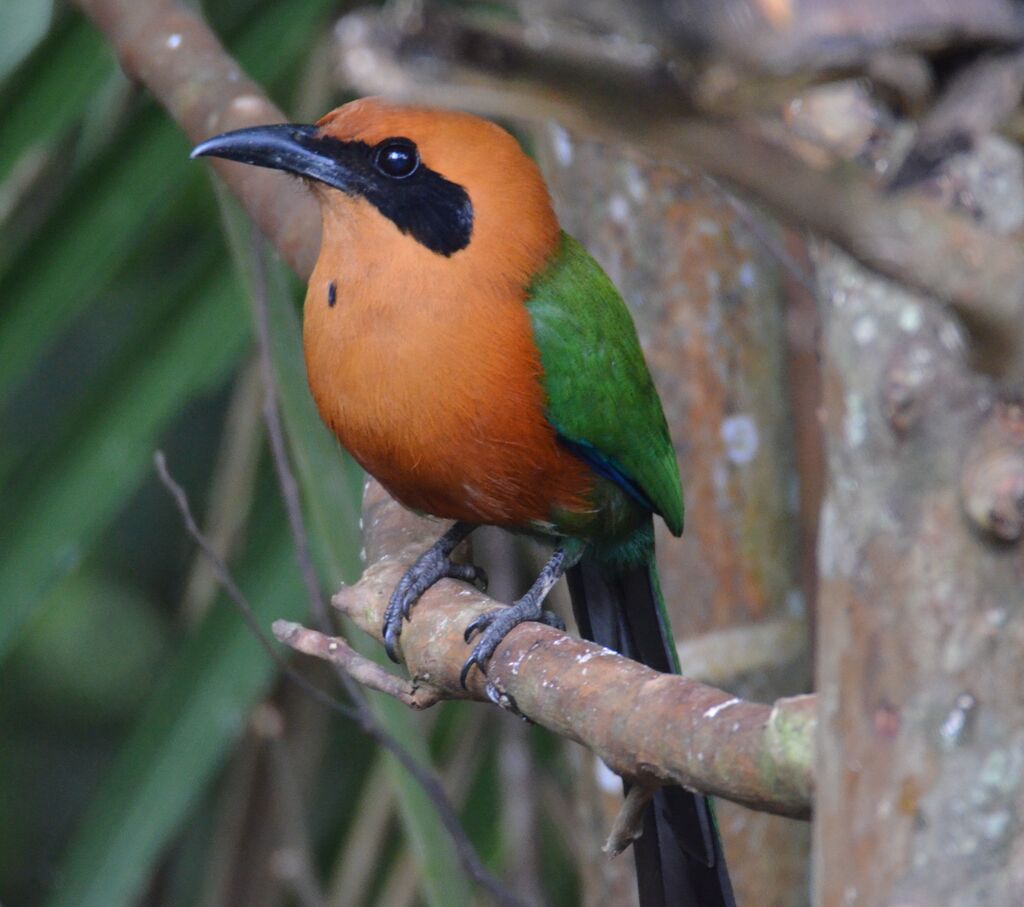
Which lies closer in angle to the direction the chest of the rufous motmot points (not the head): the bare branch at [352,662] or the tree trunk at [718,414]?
the bare branch

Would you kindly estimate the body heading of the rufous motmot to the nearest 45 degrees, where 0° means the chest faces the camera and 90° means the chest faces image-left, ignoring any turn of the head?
approximately 45°

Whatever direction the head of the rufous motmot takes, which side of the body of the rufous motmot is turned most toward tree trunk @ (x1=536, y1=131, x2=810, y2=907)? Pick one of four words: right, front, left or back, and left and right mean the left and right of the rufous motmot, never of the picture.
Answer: back
